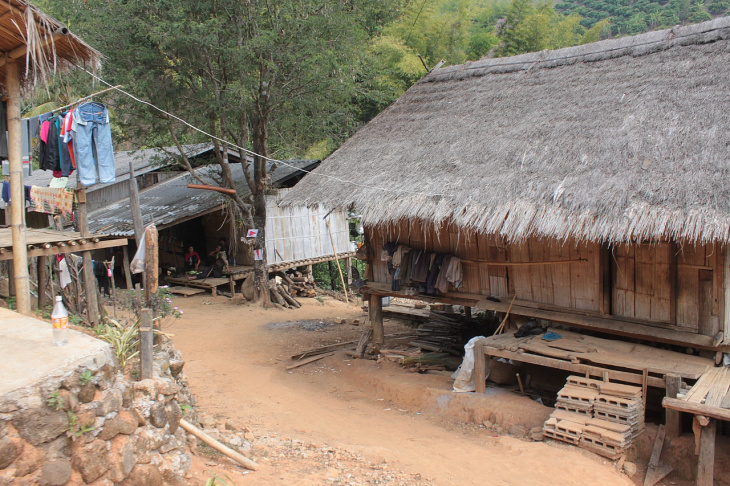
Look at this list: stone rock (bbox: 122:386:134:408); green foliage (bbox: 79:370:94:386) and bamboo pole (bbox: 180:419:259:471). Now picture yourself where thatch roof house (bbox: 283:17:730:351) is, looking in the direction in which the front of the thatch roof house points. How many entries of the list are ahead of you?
3

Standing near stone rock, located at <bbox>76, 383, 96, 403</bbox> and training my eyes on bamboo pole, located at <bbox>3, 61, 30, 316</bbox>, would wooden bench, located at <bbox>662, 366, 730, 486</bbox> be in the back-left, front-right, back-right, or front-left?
back-right

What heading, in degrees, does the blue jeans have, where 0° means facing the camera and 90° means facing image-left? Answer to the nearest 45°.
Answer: approximately 0°

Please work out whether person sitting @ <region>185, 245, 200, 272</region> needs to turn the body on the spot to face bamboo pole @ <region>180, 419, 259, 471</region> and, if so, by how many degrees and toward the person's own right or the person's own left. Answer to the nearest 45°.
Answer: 0° — they already face it

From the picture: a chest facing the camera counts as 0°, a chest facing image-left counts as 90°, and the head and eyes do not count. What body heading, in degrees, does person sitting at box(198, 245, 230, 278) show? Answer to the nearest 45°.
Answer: approximately 45°

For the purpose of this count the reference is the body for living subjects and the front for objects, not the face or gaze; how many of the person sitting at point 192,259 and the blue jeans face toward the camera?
2

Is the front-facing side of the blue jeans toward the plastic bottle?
yes

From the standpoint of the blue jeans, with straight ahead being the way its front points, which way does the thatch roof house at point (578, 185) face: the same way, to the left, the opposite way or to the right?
to the right

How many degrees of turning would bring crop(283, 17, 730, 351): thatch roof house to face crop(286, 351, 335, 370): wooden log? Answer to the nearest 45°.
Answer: approximately 45° to its right
